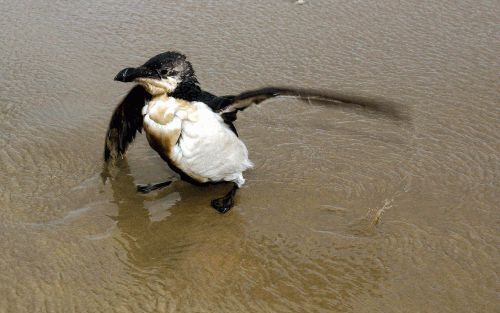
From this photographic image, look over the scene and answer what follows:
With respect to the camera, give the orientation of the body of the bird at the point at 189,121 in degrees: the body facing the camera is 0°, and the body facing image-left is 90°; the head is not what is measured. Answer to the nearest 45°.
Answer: approximately 45°
